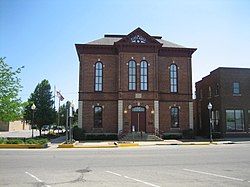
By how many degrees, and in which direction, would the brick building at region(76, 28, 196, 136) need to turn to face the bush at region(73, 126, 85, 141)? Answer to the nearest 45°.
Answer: approximately 90° to its right

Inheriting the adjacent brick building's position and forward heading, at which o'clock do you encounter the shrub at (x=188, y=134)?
The shrub is roughly at 2 o'clock from the adjacent brick building.

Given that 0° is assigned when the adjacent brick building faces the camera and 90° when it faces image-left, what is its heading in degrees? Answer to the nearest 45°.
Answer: approximately 0°

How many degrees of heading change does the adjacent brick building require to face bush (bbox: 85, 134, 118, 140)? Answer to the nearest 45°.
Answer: approximately 45° to its right

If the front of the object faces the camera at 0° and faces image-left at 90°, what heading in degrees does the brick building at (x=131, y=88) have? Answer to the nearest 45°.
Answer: approximately 0°

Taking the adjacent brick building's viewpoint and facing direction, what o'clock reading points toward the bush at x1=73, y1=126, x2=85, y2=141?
The bush is roughly at 2 o'clock from the adjacent brick building.

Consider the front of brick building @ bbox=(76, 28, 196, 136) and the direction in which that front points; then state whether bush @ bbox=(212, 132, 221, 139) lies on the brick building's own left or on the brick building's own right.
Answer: on the brick building's own left

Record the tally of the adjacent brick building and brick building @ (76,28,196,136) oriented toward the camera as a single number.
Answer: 2

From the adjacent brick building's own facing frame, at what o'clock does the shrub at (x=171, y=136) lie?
The shrub is roughly at 2 o'clock from the adjacent brick building.
